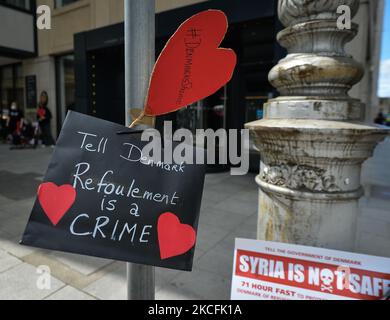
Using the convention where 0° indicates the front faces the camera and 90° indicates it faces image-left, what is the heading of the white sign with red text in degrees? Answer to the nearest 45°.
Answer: approximately 0°

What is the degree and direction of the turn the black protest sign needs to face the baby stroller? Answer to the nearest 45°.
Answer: approximately 180°

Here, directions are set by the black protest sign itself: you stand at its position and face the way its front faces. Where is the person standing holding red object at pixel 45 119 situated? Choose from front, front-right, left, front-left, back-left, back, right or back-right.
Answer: back

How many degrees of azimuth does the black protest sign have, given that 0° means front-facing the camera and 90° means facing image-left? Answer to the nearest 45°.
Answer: approximately 0°

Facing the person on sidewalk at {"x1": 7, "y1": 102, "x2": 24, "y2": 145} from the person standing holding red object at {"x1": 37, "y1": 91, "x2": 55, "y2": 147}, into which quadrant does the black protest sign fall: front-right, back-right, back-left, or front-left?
back-left

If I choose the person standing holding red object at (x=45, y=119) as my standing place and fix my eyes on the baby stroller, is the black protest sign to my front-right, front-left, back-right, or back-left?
back-left

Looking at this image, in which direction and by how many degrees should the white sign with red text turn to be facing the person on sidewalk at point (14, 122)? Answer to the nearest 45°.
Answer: approximately 135° to its right

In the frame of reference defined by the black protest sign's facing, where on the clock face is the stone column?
The stone column is roughly at 9 o'clock from the black protest sign.

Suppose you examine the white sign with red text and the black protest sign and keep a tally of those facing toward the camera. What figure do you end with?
2
